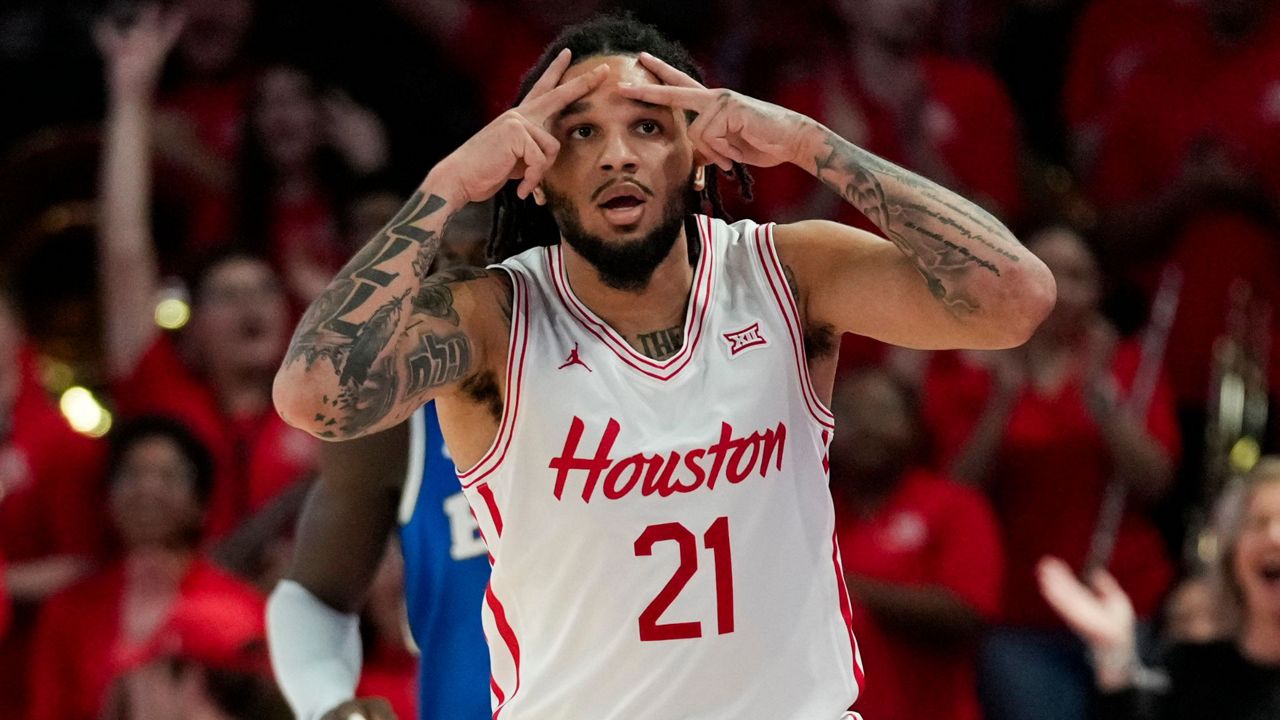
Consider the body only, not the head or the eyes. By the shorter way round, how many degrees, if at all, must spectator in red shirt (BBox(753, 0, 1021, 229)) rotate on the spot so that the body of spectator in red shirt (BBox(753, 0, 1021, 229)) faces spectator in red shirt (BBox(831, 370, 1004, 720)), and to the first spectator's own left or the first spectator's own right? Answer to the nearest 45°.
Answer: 0° — they already face them

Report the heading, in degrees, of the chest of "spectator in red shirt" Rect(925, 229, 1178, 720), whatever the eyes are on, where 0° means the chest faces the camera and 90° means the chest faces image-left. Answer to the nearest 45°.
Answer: approximately 0°

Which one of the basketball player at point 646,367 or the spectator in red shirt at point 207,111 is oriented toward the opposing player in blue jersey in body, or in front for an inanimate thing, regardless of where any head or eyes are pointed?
the spectator in red shirt

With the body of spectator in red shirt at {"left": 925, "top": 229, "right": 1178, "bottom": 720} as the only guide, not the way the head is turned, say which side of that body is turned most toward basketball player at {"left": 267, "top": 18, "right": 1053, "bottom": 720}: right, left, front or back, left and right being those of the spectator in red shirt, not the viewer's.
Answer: front
